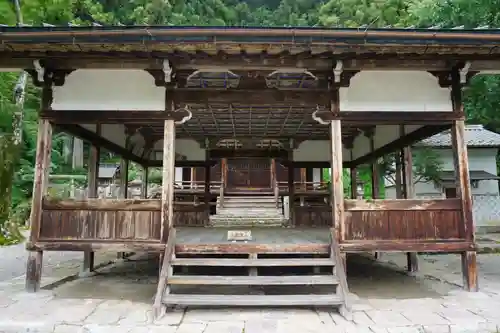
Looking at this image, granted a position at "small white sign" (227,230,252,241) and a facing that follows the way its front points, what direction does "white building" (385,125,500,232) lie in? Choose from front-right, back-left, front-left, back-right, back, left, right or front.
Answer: back-left

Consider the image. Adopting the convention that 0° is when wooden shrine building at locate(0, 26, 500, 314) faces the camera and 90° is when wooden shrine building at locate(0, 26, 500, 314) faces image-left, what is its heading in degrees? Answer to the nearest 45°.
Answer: approximately 0°

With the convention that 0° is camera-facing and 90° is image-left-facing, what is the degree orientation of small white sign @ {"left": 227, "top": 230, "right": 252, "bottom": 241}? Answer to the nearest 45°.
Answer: approximately 0°
